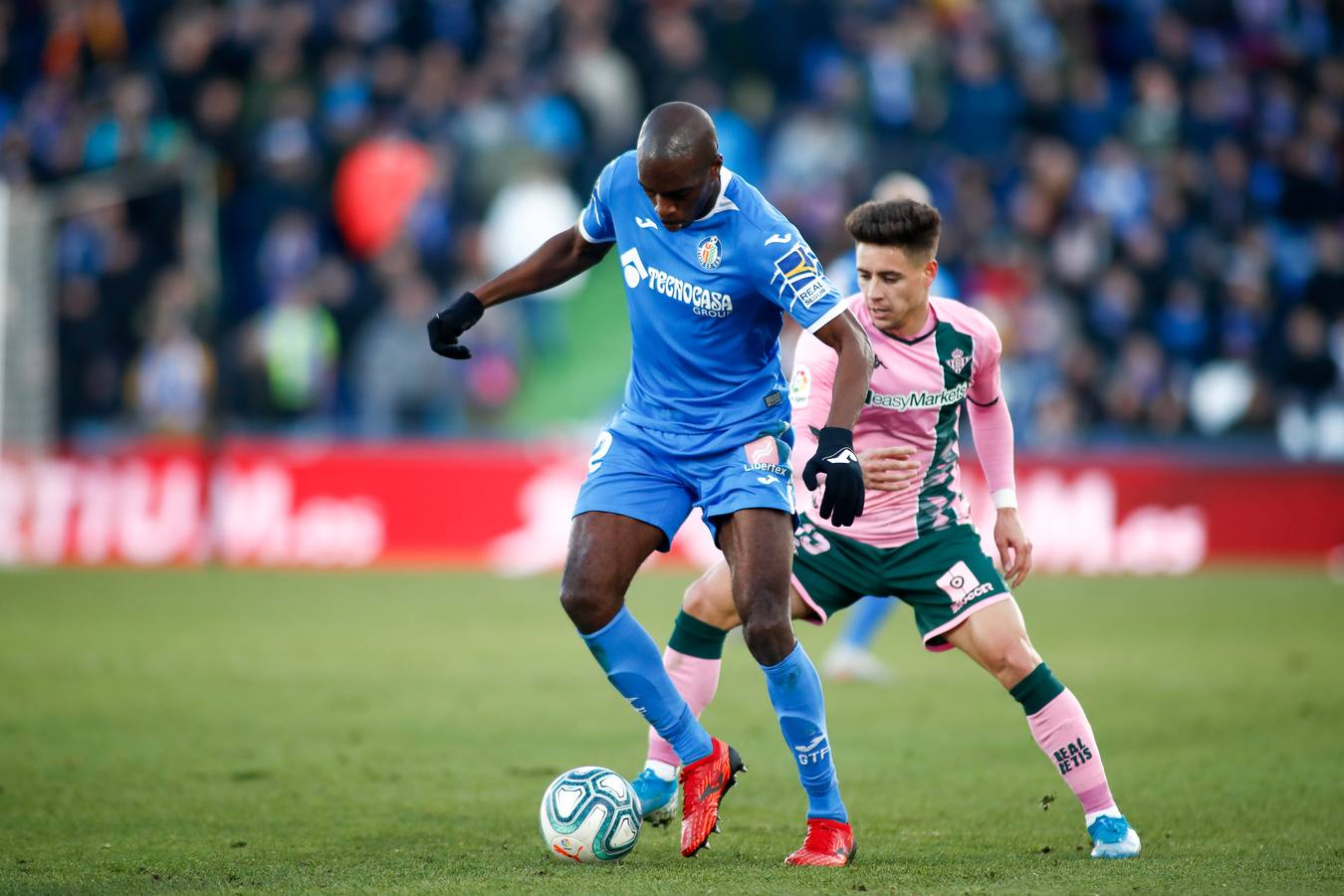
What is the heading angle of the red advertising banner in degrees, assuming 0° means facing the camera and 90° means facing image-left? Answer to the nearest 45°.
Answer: approximately 0°

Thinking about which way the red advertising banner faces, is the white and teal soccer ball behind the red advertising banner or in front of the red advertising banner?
in front
